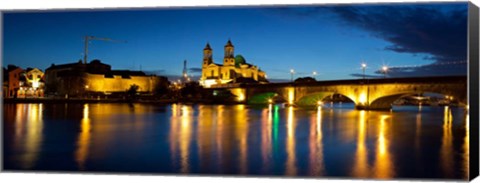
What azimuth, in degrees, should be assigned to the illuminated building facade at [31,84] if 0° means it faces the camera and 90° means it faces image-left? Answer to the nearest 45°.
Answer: approximately 0°

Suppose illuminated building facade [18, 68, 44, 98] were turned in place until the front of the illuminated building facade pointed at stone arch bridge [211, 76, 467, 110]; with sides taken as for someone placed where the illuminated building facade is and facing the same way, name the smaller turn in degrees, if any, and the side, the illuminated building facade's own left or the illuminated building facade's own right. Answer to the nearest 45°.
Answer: approximately 45° to the illuminated building facade's own left

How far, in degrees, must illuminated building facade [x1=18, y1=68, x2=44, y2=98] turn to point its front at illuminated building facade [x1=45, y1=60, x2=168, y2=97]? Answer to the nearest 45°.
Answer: approximately 135° to its left
